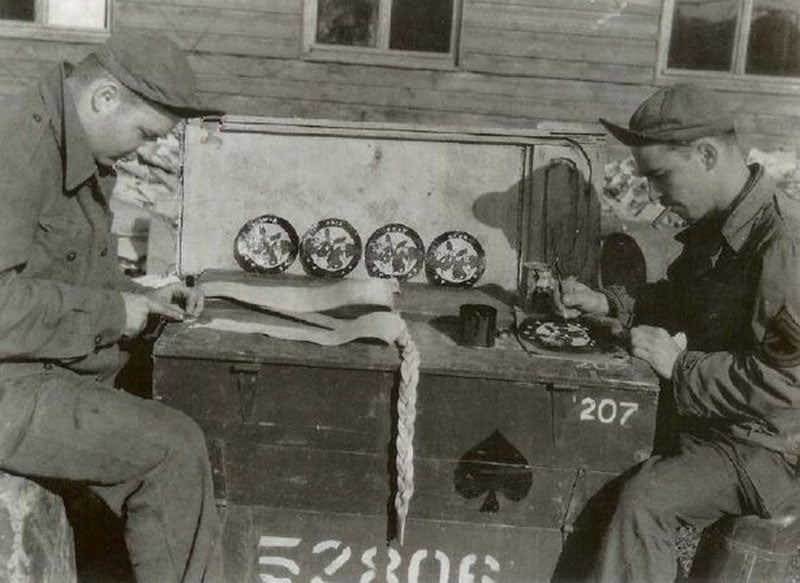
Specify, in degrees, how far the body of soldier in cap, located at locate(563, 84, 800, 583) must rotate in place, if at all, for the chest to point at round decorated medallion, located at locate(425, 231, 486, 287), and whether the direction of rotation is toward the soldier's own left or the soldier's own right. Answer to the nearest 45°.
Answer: approximately 45° to the soldier's own right

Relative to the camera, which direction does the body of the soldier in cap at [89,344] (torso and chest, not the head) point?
to the viewer's right

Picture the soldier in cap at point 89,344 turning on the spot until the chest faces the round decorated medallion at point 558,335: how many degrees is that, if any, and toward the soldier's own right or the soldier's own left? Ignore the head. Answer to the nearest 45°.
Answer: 0° — they already face it

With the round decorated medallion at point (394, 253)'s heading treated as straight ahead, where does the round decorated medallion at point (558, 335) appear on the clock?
the round decorated medallion at point (558, 335) is roughly at 11 o'clock from the round decorated medallion at point (394, 253).

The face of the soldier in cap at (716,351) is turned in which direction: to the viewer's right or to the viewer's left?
to the viewer's left

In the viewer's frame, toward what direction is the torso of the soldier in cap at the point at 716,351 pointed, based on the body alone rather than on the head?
to the viewer's left

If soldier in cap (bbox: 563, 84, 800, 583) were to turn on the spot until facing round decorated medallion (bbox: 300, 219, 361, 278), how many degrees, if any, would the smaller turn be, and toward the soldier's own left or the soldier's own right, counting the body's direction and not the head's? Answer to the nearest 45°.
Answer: approximately 45° to the soldier's own right

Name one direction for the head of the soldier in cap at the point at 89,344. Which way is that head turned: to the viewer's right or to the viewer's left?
to the viewer's right

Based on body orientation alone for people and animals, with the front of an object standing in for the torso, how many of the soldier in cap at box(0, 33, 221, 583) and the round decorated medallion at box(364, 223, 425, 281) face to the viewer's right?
1

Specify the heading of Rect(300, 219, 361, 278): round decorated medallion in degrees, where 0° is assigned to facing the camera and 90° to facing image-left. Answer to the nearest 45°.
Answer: approximately 0°
